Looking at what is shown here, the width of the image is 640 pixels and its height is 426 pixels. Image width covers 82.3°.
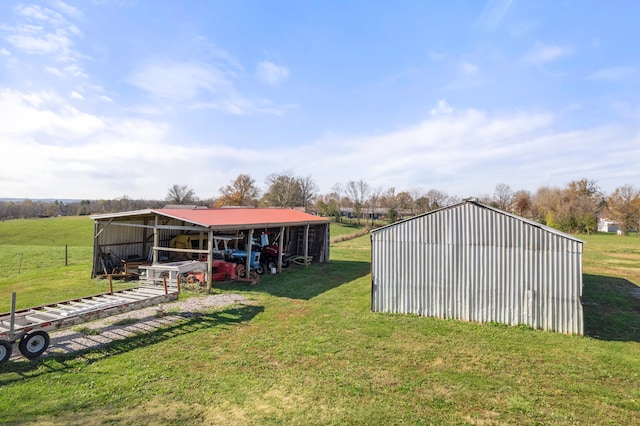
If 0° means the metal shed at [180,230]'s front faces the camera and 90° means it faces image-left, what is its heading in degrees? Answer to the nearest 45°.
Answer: approximately 315°

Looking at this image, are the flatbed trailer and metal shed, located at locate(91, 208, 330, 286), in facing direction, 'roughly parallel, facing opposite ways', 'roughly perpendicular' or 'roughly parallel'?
roughly perpendicular

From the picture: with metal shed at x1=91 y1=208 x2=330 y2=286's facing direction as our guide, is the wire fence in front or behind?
behind

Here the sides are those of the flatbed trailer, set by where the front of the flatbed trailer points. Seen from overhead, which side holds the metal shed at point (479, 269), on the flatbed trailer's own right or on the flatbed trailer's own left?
on the flatbed trailer's own right

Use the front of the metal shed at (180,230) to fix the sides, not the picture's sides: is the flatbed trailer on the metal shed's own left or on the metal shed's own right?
on the metal shed's own right

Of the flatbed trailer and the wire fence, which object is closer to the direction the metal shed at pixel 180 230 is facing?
the flatbed trailer

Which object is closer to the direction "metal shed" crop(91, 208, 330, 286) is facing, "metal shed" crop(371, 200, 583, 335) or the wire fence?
the metal shed
